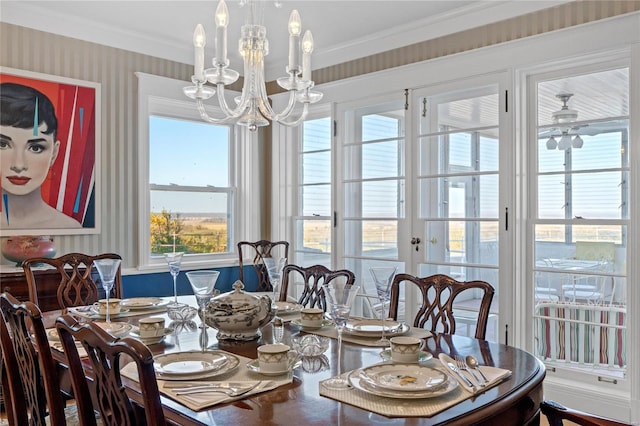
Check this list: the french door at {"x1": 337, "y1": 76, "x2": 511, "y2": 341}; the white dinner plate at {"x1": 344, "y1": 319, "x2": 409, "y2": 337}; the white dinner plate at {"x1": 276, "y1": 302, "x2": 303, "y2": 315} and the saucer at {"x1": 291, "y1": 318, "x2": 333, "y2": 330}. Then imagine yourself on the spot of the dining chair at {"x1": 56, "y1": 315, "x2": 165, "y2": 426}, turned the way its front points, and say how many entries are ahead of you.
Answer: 4

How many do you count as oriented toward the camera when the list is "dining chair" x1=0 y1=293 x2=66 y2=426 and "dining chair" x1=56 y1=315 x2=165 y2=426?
0

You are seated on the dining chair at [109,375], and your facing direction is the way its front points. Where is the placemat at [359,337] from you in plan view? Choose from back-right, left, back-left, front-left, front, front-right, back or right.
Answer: front

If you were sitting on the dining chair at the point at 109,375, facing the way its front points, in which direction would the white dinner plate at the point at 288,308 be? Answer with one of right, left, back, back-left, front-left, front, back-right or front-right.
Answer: front

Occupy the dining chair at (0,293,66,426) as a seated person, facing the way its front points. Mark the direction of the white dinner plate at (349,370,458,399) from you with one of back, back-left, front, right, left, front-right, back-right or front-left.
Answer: right

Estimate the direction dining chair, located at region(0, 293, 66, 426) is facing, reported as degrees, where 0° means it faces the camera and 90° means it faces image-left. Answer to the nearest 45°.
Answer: approximately 225°

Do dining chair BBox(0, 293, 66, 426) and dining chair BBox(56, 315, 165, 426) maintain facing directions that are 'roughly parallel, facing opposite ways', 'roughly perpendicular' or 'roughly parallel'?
roughly parallel

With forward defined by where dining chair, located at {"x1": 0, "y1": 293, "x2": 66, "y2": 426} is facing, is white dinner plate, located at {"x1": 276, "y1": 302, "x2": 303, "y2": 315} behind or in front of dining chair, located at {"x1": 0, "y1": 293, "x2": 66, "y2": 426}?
in front

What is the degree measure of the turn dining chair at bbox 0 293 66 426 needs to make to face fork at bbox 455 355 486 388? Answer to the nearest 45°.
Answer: approximately 90° to its right

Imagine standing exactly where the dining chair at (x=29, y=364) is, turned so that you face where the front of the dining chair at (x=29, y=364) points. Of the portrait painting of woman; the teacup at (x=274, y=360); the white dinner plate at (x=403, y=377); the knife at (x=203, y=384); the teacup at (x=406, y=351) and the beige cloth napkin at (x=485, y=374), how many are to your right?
5

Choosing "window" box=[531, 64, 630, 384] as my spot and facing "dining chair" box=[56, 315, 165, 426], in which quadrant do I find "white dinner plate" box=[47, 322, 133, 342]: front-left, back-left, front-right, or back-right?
front-right

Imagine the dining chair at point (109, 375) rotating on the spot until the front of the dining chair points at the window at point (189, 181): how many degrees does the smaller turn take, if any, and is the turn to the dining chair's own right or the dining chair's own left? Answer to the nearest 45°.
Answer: approximately 45° to the dining chair's own left

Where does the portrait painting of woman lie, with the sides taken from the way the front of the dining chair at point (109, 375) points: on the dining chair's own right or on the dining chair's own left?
on the dining chair's own left

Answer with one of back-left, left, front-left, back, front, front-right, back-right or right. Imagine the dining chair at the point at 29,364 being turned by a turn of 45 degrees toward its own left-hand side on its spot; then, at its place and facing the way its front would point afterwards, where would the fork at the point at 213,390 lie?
back-right

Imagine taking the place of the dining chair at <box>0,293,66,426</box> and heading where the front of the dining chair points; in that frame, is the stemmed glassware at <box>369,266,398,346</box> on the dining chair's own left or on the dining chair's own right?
on the dining chair's own right

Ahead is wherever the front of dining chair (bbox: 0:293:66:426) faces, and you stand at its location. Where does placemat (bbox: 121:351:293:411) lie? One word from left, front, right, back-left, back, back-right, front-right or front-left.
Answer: right

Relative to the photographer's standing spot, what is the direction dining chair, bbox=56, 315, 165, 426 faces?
facing away from the viewer and to the right of the viewer
